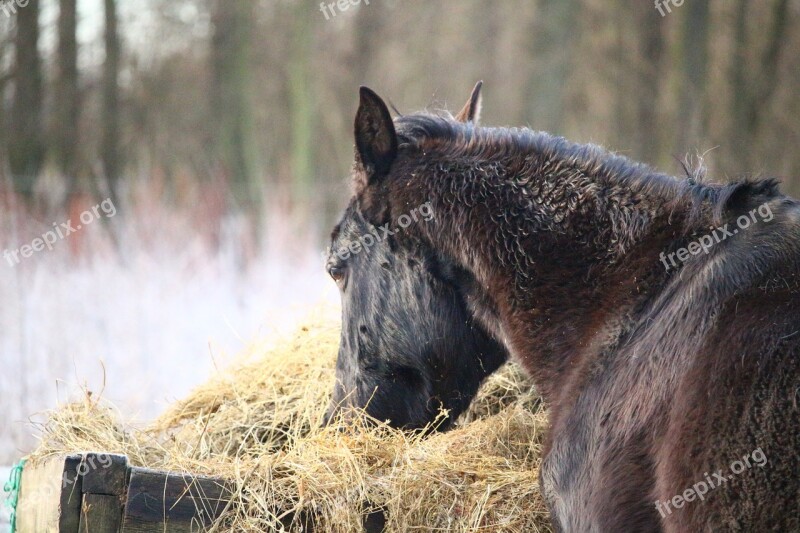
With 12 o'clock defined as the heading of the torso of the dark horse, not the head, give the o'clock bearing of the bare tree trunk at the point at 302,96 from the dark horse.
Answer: The bare tree trunk is roughly at 1 o'clock from the dark horse.

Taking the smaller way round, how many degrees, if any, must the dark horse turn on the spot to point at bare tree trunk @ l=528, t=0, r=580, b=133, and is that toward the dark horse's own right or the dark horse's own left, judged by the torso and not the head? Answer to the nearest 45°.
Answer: approximately 45° to the dark horse's own right

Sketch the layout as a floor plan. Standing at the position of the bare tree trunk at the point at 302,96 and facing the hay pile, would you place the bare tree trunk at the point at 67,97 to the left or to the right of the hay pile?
right

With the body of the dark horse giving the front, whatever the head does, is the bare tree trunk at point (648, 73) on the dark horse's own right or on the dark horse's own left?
on the dark horse's own right

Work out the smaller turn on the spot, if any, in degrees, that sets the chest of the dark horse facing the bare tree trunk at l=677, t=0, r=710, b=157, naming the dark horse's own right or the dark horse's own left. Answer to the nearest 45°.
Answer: approximately 45° to the dark horse's own right

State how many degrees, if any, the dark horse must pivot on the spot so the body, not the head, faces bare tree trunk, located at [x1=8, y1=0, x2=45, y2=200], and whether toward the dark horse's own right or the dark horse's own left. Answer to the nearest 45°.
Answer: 0° — it already faces it

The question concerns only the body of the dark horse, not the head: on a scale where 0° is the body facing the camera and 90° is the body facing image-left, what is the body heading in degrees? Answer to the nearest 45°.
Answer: approximately 135°

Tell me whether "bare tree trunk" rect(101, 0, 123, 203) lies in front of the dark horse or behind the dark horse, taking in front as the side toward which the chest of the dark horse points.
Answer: in front

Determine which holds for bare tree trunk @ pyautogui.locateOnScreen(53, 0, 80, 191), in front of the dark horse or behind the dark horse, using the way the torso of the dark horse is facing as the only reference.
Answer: in front
